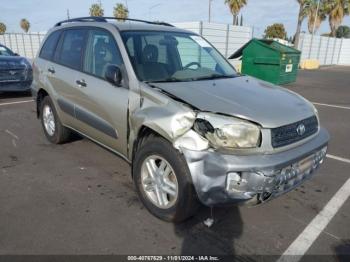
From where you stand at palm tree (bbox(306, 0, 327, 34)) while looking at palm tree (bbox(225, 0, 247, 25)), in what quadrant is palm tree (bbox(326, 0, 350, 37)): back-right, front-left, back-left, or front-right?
back-right

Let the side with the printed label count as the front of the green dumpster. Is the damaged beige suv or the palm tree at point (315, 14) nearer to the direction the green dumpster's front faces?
the damaged beige suv

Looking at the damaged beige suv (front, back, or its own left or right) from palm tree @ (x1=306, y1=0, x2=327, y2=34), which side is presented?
left

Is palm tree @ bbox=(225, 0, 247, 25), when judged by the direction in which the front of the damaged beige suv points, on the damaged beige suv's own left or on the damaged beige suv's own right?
on the damaged beige suv's own left

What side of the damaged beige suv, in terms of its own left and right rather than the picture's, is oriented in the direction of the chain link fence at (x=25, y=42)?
back

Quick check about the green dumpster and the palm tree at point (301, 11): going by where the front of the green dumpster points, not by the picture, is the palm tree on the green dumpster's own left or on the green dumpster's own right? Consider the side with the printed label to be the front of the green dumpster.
on the green dumpster's own left

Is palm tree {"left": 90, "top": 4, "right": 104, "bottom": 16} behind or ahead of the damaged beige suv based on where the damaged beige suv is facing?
behind

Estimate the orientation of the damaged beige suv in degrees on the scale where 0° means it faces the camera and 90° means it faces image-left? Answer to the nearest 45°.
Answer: approximately 315°

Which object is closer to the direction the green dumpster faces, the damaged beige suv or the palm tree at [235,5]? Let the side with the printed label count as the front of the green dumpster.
the damaged beige suv

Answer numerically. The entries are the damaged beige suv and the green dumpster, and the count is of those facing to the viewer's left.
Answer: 0

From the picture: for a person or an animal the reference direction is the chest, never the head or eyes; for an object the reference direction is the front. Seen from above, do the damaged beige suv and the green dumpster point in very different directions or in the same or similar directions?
same or similar directions

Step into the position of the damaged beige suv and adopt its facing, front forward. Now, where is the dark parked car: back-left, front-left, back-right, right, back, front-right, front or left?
back

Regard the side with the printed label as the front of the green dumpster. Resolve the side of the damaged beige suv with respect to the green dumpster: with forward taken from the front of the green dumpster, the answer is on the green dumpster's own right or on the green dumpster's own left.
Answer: on the green dumpster's own right

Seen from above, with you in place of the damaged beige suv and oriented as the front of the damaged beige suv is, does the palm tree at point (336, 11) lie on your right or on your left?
on your left

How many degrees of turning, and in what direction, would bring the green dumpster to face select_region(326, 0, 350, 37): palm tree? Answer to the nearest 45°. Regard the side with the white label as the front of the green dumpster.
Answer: approximately 135° to its left
